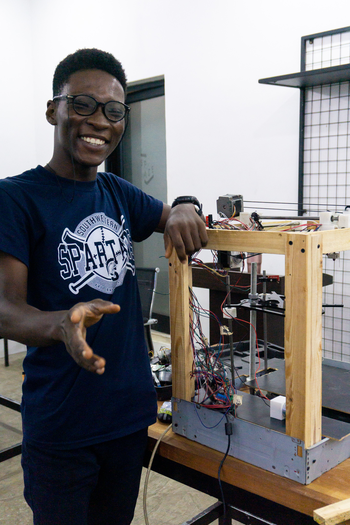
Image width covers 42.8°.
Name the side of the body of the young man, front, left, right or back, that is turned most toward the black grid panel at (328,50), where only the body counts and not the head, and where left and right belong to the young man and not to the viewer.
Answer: left

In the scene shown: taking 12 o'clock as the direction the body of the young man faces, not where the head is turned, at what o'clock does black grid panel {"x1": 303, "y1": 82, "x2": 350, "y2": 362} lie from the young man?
The black grid panel is roughly at 9 o'clock from the young man.

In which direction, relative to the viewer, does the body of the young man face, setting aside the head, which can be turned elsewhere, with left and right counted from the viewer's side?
facing the viewer and to the right of the viewer

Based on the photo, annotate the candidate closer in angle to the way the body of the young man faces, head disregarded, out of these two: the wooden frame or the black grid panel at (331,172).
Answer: the wooden frame

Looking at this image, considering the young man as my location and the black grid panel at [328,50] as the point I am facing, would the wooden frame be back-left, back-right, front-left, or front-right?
front-right

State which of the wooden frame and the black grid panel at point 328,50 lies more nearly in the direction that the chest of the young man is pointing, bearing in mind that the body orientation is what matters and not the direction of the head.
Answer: the wooden frame
